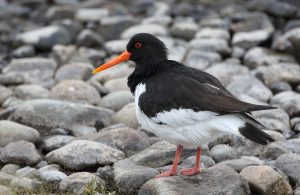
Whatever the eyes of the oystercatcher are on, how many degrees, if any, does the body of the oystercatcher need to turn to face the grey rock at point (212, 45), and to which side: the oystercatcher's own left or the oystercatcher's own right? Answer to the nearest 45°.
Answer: approximately 90° to the oystercatcher's own right

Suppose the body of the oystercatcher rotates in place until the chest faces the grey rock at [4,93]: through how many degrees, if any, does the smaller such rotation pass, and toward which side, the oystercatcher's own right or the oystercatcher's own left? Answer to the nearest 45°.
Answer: approximately 45° to the oystercatcher's own right

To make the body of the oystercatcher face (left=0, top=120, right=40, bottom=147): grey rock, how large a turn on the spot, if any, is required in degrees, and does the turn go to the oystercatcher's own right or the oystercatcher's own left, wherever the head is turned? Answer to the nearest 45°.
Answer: approximately 45° to the oystercatcher's own right

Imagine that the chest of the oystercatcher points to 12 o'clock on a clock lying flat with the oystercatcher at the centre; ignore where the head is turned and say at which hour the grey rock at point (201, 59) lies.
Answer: The grey rock is roughly at 3 o'clock from the oystercatcher.

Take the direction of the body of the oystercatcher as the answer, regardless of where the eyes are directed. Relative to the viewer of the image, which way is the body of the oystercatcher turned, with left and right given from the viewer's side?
facing to the left of the viewer

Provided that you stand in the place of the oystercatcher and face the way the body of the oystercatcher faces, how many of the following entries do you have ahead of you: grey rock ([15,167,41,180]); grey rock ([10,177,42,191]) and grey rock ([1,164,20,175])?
3

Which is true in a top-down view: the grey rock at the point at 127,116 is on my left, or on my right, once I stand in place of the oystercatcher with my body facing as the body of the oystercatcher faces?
on my right

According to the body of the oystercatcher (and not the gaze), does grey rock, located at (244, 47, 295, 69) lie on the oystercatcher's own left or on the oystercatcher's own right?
on the oystercatcher's own right

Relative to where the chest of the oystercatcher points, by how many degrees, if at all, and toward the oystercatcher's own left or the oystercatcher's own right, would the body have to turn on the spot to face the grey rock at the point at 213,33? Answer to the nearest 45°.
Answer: approximately 90° to the oystercatcher's own right

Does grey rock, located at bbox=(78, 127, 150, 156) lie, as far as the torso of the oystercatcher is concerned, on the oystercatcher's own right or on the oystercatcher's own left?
on the oystercatcher's own right

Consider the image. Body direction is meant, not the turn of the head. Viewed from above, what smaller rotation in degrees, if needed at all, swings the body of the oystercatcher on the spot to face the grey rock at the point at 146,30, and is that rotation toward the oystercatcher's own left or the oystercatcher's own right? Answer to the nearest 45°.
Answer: approximately 90° to the oystercatcher's own right

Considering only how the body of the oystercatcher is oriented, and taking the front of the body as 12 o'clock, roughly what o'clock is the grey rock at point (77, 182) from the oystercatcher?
The grey rock is roughly at 12 o'clock from the oystercatcher.

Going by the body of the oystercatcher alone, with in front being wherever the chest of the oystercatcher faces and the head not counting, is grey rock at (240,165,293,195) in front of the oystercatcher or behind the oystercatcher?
behind
